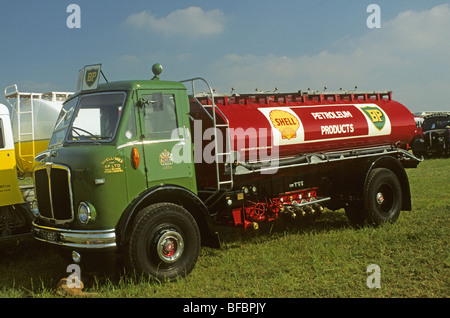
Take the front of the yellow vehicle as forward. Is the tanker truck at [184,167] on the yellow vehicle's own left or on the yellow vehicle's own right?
on the yellow vehicle's own left

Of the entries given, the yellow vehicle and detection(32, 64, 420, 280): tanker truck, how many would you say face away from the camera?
0

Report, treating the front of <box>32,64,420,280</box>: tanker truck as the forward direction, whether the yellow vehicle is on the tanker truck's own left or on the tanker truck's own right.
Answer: on the tanker truck's own right

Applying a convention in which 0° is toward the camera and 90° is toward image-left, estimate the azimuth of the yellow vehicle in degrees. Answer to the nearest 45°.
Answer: approximately 45°

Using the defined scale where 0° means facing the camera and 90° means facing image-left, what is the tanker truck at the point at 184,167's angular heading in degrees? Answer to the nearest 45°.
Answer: approximately 45°
